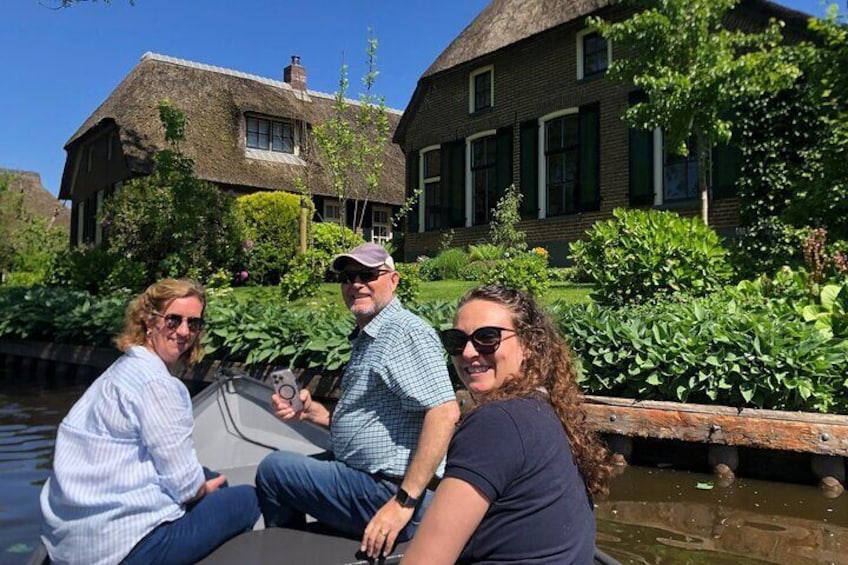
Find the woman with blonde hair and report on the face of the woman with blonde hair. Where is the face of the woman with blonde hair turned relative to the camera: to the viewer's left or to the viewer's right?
to the viewer's right

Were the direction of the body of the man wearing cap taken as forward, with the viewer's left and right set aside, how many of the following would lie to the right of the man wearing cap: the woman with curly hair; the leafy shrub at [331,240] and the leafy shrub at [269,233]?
2

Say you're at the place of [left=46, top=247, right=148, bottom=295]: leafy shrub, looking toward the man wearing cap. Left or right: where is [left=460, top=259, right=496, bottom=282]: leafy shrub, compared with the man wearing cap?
left

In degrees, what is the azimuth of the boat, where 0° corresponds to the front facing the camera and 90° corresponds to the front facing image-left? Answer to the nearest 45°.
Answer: approximately 180°

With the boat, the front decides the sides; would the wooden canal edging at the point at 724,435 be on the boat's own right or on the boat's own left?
on the boat's own right

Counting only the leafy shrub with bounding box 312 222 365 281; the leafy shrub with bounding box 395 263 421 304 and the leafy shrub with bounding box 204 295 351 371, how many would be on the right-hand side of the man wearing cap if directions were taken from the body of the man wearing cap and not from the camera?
3

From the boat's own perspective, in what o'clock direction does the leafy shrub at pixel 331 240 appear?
The leafy shrub is roughly at 12 o'clock from the boat.

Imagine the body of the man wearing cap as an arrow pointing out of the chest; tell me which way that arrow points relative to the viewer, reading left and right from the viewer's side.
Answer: facing to the left of the viewer

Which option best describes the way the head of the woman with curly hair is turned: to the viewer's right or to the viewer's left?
to the viewer's left

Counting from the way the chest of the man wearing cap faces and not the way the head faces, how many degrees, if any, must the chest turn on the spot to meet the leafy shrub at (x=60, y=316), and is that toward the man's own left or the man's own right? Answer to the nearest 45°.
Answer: approximately 45° to the man's own right
